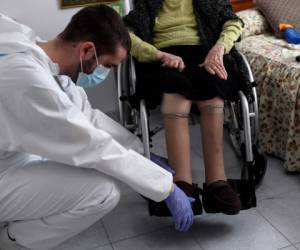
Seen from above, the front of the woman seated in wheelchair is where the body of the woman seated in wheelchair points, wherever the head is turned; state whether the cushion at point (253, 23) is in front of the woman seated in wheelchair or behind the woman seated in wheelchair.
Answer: behind

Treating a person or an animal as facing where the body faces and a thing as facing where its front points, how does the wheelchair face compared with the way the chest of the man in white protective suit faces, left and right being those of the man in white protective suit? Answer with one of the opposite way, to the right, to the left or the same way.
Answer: to the right

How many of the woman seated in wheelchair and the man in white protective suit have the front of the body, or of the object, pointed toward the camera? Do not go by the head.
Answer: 1

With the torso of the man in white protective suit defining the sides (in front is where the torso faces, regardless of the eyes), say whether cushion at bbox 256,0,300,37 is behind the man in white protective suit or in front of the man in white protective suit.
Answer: in front

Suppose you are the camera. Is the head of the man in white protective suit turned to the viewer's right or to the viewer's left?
to the viewer's right

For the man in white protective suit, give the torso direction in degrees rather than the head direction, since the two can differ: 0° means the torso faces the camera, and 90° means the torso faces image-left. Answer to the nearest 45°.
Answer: approximately 270°

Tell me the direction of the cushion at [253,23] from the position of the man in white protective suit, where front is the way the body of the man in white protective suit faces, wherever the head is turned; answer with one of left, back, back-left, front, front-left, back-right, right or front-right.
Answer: front-left

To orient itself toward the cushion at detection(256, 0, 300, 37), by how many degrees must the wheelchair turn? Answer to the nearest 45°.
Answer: approximately 180°

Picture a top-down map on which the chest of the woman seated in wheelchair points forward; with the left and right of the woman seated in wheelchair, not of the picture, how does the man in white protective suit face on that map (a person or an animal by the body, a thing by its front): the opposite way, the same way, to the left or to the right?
to the left

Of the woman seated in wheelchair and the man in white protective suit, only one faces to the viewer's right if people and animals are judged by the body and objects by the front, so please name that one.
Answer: the man in white protective suit

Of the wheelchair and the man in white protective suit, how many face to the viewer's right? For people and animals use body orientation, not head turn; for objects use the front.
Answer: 1

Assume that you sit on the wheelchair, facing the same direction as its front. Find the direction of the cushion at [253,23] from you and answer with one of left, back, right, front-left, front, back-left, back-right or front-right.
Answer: back
